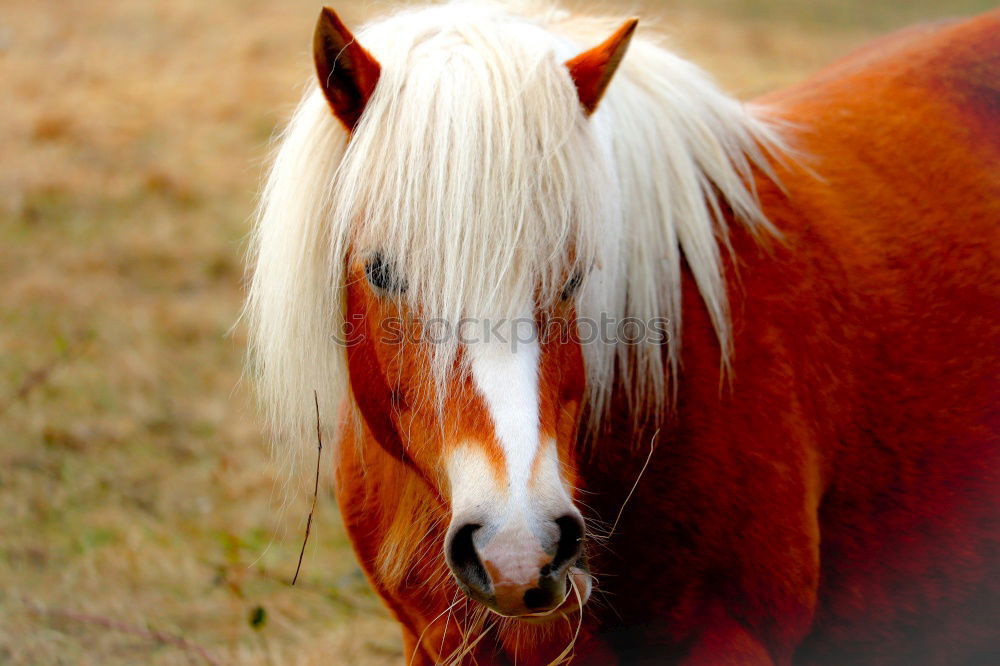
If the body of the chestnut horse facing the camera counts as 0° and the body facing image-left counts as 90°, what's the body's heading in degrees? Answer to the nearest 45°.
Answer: approximately 45°
